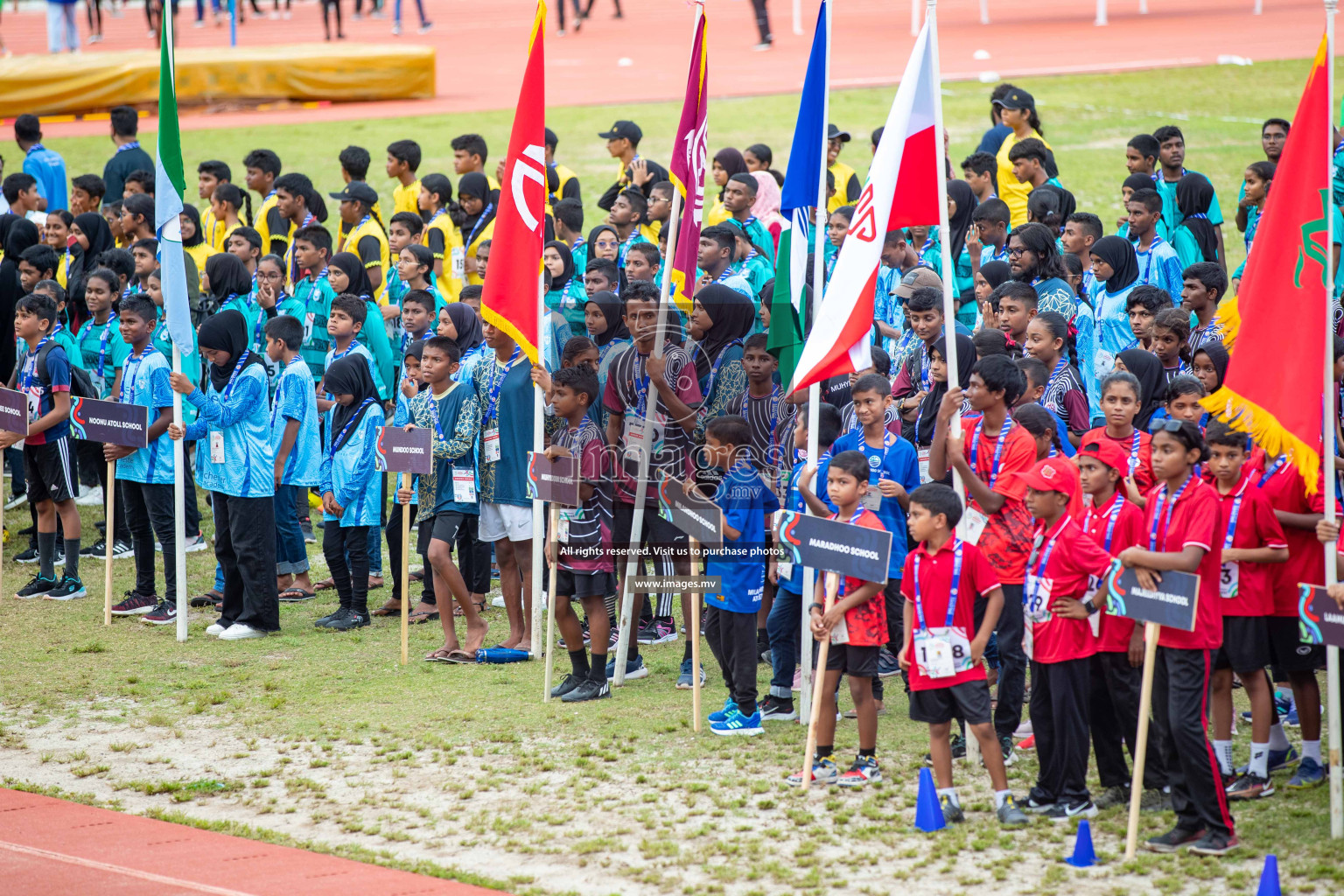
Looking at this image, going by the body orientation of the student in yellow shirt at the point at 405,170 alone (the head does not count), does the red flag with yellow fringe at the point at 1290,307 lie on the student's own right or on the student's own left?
on the student's own left

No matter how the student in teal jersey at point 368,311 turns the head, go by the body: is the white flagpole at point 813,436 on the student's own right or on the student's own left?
on the student's own left

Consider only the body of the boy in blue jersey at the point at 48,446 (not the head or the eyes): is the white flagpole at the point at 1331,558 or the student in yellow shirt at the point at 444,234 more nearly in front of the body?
the white flagpole

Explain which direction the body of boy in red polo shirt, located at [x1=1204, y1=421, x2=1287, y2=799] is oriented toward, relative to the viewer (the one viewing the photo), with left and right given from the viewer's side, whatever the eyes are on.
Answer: facing the viewer and to the left of the viewer

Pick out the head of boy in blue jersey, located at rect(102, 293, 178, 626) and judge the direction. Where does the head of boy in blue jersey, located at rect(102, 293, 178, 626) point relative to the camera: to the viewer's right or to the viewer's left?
to the viewer's left

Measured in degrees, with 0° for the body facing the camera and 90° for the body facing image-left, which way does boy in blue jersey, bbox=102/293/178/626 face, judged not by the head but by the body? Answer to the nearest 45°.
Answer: approximately 45°

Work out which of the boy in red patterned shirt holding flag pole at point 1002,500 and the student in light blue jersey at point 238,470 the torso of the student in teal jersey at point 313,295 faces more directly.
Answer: the student in light blue jersey

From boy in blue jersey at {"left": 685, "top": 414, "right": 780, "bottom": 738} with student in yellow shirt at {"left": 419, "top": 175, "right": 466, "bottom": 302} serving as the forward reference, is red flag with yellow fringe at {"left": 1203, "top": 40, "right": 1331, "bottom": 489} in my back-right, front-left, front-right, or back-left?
back-right

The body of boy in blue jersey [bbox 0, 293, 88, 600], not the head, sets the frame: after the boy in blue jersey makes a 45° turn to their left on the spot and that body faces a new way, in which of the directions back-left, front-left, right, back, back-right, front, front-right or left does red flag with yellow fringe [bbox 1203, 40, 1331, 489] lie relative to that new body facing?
front-left

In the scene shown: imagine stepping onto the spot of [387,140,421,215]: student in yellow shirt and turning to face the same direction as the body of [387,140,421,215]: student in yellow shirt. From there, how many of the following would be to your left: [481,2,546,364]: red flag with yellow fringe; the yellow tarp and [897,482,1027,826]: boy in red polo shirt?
2

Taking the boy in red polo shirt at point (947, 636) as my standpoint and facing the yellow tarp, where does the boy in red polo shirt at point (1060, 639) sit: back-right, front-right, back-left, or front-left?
back-right

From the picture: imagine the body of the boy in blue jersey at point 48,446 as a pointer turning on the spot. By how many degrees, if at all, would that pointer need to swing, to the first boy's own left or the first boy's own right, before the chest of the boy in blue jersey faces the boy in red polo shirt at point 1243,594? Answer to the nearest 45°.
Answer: approximately 90° to the first boy's own left
